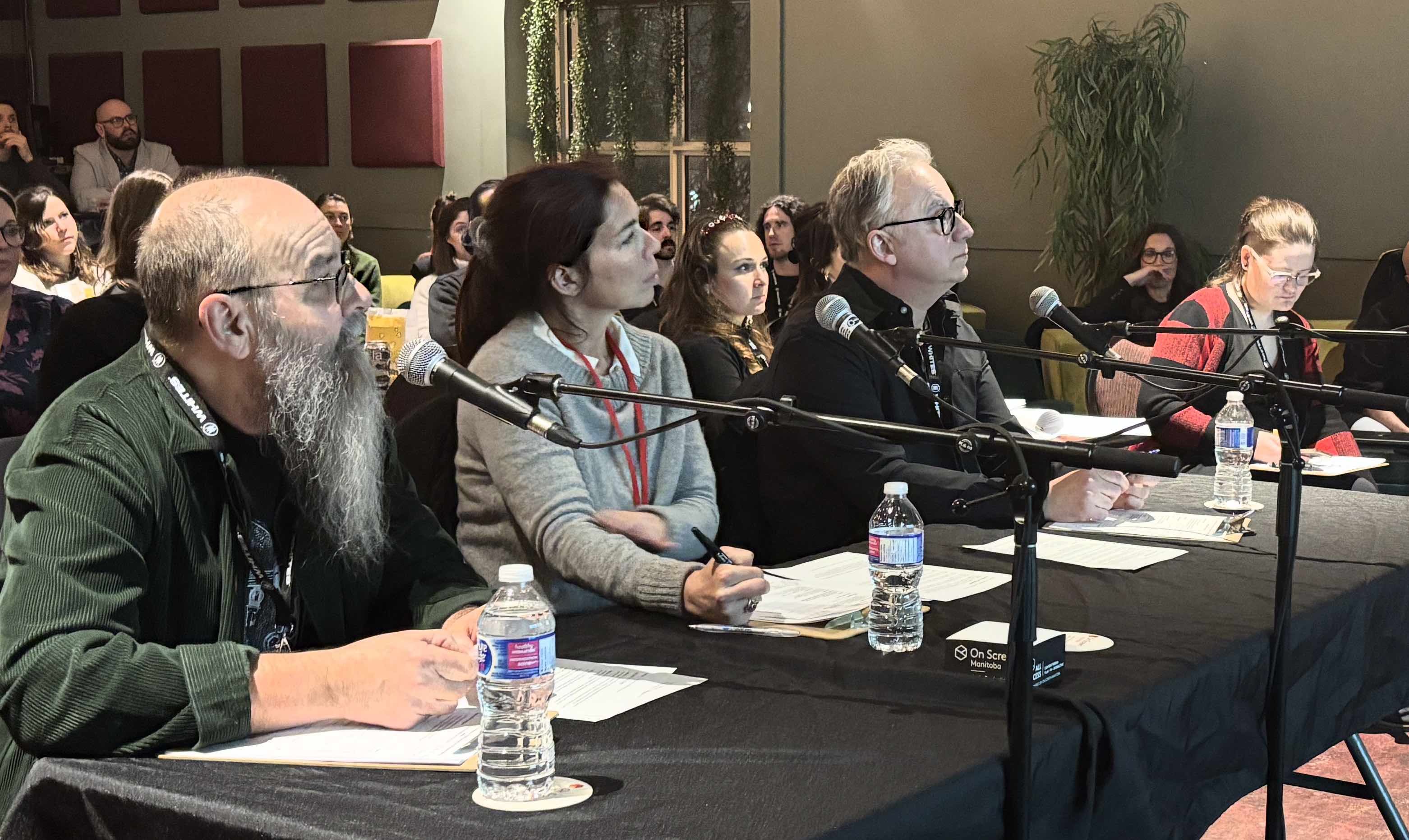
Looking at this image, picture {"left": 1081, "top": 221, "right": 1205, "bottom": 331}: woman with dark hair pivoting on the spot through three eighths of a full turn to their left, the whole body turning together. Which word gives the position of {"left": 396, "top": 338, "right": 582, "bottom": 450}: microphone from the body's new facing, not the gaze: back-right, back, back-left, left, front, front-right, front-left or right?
back-right

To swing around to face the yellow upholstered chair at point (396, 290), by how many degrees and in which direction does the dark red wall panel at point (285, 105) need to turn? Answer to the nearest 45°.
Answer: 0° — it already faces it

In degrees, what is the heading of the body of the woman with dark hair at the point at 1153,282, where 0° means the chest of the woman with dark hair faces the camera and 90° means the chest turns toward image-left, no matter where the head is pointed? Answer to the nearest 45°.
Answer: approximately 0°

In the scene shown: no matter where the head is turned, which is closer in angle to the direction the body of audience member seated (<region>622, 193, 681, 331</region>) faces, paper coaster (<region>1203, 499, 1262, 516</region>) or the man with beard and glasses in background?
the paper coaster

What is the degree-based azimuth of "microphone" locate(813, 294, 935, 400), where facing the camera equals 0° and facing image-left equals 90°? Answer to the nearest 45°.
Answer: approximately 90°

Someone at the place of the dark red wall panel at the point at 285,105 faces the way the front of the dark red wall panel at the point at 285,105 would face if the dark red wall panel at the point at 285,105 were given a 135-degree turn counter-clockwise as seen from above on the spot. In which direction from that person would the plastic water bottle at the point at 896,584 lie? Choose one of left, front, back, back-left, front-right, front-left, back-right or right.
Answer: back-right

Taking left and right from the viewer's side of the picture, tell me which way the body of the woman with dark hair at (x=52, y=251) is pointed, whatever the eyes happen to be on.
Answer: facing the viewer and to the right of the viewer

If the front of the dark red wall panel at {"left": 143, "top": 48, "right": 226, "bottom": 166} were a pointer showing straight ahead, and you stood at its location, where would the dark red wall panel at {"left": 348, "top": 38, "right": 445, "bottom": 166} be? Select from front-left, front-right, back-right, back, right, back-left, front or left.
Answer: front-left

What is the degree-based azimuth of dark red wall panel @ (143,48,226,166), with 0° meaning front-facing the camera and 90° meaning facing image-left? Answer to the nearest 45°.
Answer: approximately 0°

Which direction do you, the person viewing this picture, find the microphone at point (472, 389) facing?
facing to the left of the viewer
